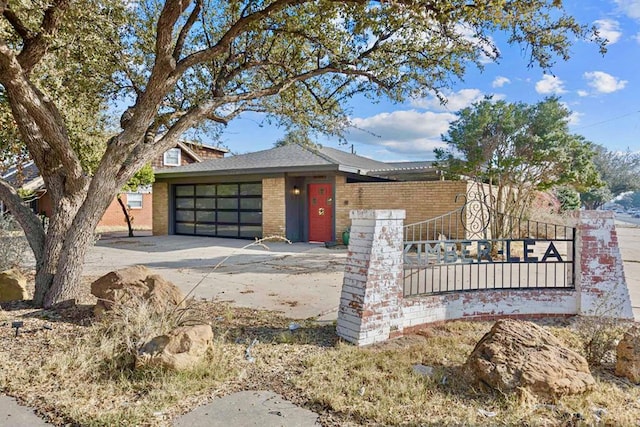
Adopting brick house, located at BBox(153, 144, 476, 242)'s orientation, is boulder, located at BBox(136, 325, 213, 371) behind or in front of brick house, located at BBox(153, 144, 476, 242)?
in front

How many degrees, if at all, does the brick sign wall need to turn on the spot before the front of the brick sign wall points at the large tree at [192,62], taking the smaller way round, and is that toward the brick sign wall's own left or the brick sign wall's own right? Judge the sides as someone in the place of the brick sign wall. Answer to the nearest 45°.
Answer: approximately 135° to the brick sign wall's own right

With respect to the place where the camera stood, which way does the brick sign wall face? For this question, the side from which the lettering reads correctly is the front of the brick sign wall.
facing the viewer and to the right of the viewer

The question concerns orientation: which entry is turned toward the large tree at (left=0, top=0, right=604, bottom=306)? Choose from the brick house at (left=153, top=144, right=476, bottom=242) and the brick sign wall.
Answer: the brick house

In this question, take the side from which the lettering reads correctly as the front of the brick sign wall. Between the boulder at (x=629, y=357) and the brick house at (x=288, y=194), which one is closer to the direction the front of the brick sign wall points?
the boulder

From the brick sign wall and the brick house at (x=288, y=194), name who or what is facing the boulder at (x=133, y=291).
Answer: the brick house

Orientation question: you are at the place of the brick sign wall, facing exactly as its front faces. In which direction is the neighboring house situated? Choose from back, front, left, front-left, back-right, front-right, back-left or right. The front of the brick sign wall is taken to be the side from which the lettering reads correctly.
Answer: back

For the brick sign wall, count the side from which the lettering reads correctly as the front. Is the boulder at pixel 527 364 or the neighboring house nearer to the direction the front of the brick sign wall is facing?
the boulder

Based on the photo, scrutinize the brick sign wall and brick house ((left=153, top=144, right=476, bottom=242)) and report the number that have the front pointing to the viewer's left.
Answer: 0

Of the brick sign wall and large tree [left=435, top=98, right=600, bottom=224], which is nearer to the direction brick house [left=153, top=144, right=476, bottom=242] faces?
the brick sign wall

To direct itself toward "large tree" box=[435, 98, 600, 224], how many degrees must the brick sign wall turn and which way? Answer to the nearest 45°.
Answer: approximately 135° to its left

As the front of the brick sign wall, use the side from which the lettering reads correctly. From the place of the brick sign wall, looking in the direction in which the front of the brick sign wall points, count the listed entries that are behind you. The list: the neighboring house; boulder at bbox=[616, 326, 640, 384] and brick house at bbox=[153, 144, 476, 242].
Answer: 2

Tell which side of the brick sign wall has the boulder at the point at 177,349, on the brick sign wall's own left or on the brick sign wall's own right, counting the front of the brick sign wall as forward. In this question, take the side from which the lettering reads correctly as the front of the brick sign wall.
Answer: on the brick sign wall's own right

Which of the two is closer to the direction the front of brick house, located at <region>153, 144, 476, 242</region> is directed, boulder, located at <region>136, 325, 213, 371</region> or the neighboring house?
the boulder

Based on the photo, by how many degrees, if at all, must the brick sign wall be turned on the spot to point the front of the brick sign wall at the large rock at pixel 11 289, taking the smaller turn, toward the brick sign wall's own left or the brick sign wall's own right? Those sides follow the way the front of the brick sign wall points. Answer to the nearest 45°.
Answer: approximately 135° to the brick sign wall's own right

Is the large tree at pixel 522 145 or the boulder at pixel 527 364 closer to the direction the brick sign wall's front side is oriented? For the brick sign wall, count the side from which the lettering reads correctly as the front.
the boulder
